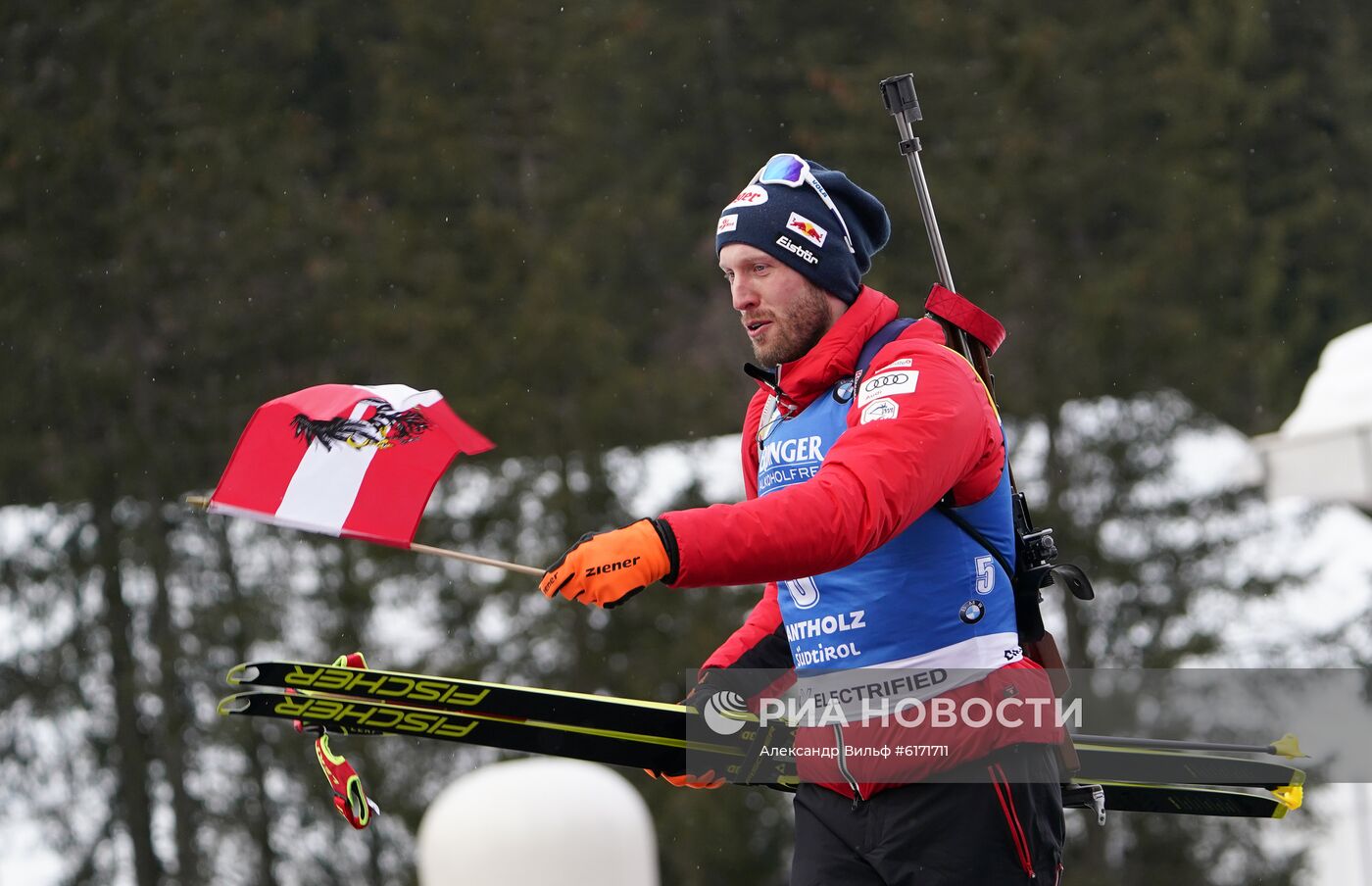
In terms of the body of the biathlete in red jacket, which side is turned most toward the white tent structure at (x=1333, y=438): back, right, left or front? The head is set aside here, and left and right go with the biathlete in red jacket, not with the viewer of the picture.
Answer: back

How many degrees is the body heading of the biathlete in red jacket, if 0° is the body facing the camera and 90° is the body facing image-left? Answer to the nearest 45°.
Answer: approximately 45°
